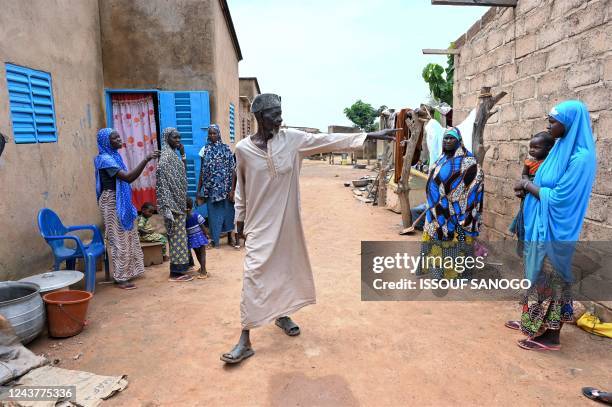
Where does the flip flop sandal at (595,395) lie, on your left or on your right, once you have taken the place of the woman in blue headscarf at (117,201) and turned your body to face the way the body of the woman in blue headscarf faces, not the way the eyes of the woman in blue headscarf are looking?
on your right

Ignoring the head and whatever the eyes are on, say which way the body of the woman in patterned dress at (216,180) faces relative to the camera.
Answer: toward the camera

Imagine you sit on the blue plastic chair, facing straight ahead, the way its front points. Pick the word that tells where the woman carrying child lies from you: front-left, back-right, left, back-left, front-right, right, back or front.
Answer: front

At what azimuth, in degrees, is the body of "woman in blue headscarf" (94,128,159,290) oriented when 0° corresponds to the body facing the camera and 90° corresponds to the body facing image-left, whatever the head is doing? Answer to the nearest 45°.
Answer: approximately 270°

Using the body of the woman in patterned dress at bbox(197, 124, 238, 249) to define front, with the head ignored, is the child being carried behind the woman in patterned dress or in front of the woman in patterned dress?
in front

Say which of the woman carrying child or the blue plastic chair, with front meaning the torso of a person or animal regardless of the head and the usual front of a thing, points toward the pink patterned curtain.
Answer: the woman carrying child

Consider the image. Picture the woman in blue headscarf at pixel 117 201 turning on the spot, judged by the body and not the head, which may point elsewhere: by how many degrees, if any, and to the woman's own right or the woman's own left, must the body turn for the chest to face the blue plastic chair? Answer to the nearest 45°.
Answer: approximately 180°

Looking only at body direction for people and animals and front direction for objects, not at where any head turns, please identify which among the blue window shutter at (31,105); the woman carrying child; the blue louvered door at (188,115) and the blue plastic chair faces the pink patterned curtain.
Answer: the woman carrying child

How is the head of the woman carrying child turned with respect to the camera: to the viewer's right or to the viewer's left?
to the viewer's left

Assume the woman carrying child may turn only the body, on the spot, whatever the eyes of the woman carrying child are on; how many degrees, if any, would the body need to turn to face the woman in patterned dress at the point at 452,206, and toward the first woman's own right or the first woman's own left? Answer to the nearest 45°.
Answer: approximately 45° to the first woman's own right

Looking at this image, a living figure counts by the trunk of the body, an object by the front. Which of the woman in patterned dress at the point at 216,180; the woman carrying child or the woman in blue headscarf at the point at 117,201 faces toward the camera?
the woman in patterned dress

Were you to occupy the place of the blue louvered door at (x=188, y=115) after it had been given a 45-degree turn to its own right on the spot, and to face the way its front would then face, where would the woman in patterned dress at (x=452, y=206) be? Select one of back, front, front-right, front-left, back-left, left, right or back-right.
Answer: left

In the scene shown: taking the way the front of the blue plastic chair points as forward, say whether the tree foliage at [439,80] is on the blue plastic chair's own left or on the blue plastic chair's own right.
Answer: on the blue plastic chair's own left

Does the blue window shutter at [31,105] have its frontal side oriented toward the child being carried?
yes

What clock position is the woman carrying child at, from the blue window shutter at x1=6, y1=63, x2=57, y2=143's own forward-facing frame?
The woman carrying child is roughly at 12 o'clock from the blue window shutter.

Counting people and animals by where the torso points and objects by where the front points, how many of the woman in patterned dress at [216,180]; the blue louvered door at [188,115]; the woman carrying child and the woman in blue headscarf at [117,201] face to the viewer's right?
1

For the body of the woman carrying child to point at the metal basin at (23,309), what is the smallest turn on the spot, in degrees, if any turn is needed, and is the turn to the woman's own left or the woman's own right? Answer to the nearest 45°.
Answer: approximately 45° to the woman's own left

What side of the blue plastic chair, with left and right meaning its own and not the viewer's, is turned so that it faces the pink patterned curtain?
left

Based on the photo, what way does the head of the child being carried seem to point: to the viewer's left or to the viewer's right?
to the viewer's left

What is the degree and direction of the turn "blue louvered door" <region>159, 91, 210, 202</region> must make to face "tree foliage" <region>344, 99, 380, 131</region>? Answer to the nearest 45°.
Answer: approximately 135° to its left

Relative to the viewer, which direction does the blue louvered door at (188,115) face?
toward the camera
